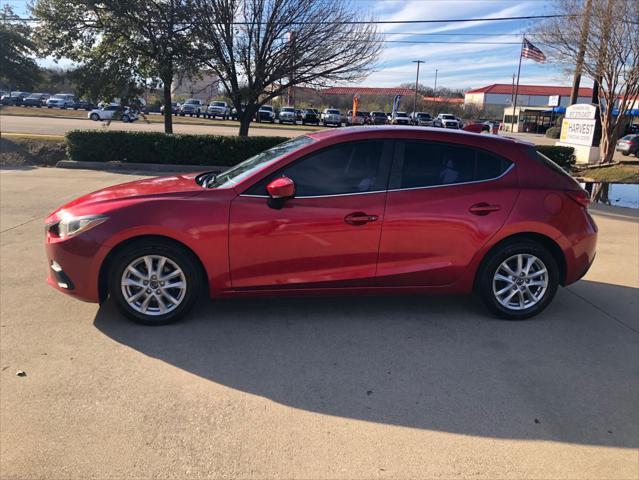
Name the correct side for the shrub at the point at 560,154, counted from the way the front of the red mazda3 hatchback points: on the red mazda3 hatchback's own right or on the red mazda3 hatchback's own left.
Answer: on the red mazda3 hatchback's own right

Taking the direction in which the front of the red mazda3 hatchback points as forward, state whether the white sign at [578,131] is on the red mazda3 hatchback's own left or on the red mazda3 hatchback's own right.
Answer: on the red mazda3 hatchback's own right

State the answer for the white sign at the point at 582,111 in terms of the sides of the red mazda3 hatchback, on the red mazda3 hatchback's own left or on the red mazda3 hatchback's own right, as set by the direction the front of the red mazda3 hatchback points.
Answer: on the red mazda3 hatchback's own right

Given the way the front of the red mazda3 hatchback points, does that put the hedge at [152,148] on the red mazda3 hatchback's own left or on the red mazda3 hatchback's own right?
on the red mazda3 hatchback's own right

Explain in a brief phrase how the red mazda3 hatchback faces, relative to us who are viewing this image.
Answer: facing to the left of the viewer

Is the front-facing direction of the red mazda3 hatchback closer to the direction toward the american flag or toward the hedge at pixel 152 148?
the hedge

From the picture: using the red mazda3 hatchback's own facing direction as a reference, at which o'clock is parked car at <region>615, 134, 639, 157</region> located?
The parked car is roughly at 4 o'clock from the red mazda3 hatchback.

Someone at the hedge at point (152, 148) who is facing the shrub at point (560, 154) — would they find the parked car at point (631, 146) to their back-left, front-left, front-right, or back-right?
front-left

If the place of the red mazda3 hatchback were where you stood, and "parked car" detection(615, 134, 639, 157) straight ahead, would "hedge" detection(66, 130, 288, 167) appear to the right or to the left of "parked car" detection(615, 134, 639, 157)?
left

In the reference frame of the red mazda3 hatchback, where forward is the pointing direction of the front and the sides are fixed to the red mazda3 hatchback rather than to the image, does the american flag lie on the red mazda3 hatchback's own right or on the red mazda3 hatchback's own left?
on the red mazda3 hatchback's own right

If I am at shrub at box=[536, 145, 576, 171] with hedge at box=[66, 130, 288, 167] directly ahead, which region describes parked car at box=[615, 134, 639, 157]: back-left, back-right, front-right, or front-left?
back-right
